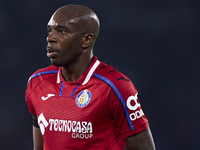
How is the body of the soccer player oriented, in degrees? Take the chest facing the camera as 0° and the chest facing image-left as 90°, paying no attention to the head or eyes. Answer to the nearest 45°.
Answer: approximately 45°
